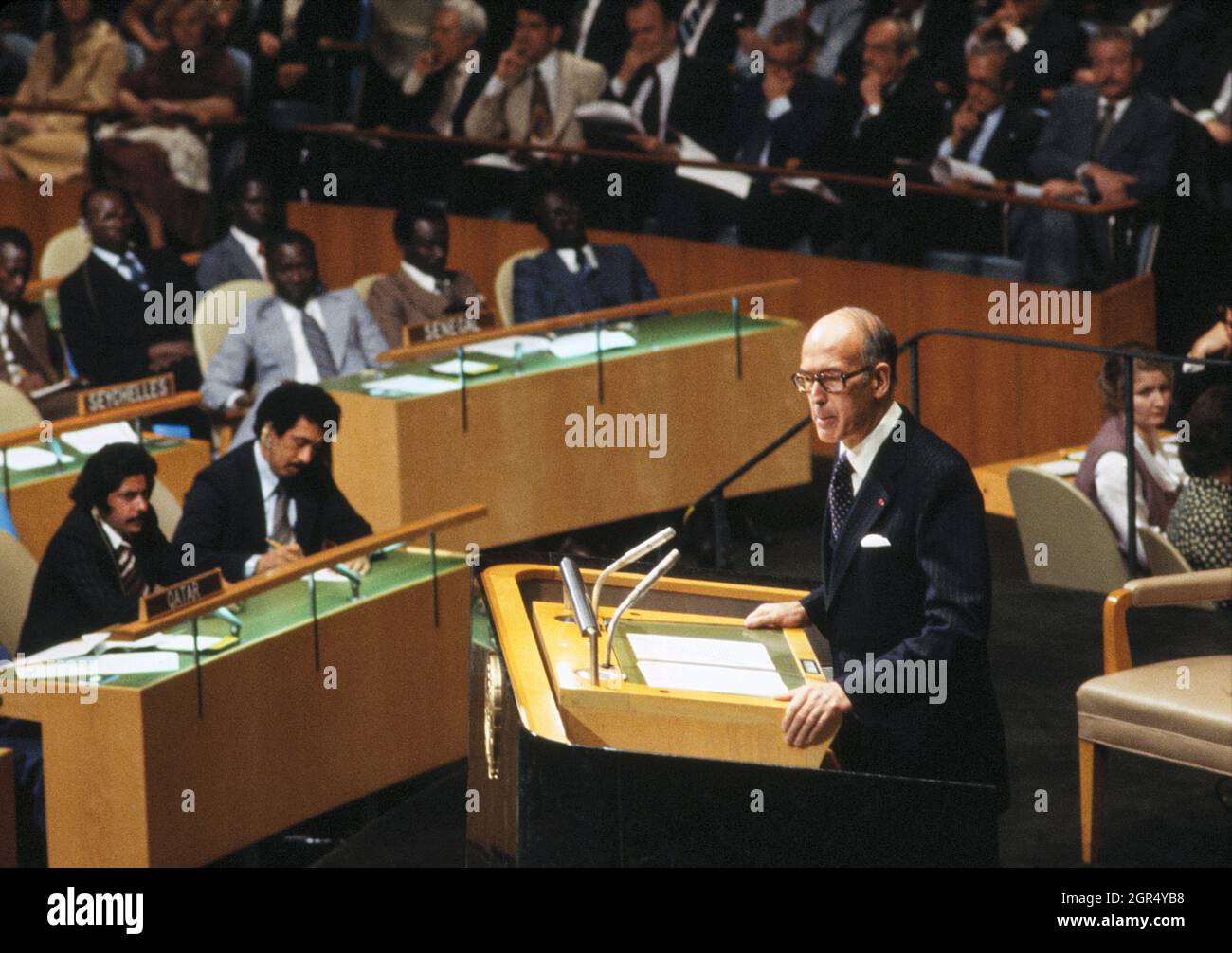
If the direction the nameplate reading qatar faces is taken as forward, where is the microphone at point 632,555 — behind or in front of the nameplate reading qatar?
in front

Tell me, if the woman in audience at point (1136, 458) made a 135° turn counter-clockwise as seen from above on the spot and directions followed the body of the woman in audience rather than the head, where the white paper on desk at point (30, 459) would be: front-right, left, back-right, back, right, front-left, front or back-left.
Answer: left

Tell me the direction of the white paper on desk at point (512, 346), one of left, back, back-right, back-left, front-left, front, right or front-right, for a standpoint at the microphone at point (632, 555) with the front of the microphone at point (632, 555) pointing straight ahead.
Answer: left

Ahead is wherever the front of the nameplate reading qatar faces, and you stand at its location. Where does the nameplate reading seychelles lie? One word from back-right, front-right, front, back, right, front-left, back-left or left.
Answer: back-left

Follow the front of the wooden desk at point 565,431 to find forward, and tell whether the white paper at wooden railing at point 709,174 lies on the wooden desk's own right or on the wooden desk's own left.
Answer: on the wooden desk's own left

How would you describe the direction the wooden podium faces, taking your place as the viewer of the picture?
facing to the left of the viewer

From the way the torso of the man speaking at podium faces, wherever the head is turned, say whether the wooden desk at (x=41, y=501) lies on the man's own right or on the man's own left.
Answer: on the man's own right

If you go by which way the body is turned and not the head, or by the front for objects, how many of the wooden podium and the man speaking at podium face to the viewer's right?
0

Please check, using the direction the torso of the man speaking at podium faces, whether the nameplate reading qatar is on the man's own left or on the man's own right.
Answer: on the man's own right

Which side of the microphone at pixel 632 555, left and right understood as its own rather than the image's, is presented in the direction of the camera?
right

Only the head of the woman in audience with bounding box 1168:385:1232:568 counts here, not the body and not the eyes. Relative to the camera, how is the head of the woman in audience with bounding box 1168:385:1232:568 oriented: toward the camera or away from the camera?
away from the camera

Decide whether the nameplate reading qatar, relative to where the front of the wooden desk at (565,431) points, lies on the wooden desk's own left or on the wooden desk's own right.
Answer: on the wooden desk's own right
